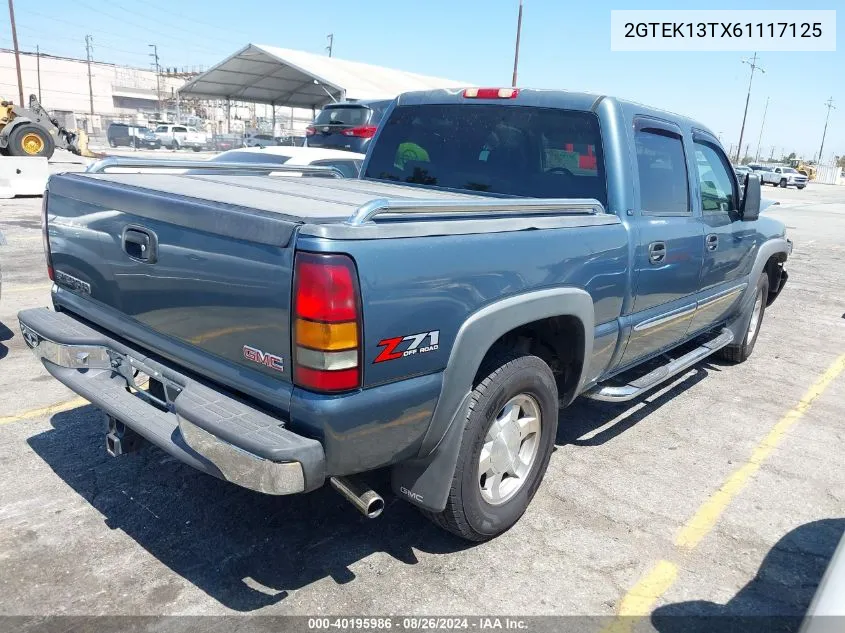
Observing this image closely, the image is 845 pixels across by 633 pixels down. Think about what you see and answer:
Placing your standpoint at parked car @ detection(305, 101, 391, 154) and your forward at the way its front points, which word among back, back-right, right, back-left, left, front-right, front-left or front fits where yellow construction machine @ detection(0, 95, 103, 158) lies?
left

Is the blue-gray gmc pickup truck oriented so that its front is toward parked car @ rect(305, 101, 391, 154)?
no

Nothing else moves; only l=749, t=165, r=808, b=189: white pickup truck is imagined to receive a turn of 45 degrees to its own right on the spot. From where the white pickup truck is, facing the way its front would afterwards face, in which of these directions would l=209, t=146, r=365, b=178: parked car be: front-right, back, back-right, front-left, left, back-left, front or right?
front

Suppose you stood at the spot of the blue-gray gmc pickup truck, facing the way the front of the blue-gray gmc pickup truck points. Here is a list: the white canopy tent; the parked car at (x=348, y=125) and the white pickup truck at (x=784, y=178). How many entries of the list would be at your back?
0

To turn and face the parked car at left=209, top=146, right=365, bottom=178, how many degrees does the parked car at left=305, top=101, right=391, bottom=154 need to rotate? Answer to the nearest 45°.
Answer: approximately 135° to its right

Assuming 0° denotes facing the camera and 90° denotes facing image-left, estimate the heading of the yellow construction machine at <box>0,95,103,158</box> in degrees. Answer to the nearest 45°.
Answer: approximately 270°

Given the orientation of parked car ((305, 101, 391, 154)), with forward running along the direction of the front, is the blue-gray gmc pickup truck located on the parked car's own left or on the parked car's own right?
on the parked car's own right

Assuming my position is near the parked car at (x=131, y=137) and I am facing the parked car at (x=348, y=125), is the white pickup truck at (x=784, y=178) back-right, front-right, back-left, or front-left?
front-left

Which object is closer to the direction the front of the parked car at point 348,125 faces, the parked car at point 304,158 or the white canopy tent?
the white canopy tent

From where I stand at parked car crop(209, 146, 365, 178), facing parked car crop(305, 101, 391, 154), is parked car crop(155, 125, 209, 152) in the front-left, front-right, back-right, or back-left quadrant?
front-left

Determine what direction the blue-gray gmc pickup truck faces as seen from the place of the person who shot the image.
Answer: facing away from the viewer and to the right of the viewer

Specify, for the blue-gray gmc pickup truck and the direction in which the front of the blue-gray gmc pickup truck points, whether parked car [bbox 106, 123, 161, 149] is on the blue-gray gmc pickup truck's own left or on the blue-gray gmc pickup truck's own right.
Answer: on the blue-gray gmc pickup truck's own left

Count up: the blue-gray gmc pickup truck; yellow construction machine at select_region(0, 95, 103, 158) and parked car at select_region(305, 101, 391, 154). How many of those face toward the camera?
0

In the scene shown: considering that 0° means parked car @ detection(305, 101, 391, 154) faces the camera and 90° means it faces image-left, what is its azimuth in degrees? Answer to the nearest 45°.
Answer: approximately 225°

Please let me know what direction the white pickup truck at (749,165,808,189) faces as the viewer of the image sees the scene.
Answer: facing the viewer and to the right of the viewer
